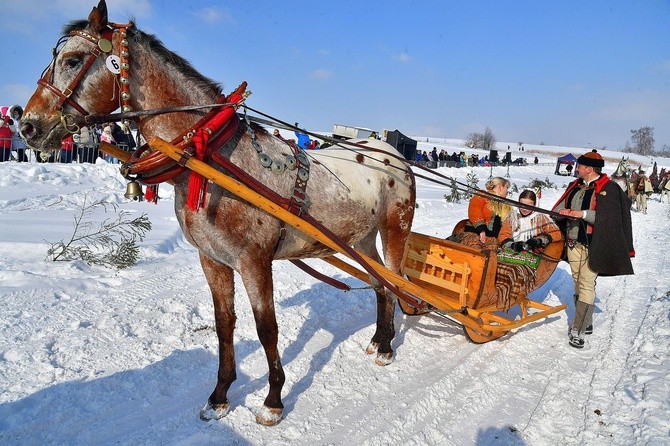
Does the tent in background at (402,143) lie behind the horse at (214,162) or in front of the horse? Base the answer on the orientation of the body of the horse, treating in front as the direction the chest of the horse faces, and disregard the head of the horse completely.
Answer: behind

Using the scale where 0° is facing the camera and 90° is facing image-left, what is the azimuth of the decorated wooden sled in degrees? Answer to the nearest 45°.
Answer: approximately 45°

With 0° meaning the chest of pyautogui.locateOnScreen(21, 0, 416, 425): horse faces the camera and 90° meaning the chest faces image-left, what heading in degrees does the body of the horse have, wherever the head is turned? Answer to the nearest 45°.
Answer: approximately 45°

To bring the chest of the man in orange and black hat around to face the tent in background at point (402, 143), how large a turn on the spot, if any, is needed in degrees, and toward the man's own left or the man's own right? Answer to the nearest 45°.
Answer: approximately 90° to the man's own right

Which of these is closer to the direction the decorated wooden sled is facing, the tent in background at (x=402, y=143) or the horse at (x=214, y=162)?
the horse

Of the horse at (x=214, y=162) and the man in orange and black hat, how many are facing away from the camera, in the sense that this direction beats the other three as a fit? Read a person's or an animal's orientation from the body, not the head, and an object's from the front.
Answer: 0

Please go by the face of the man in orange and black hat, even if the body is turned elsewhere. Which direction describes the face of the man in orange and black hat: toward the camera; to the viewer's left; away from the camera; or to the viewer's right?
to the viewer's left

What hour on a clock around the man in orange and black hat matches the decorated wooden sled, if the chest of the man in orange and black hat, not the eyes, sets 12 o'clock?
The decorated wooden sled is roughly at 12 o'clock from the man in orange and black hat.

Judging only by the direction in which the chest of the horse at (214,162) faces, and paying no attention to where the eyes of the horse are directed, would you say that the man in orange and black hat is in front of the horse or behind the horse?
behind
